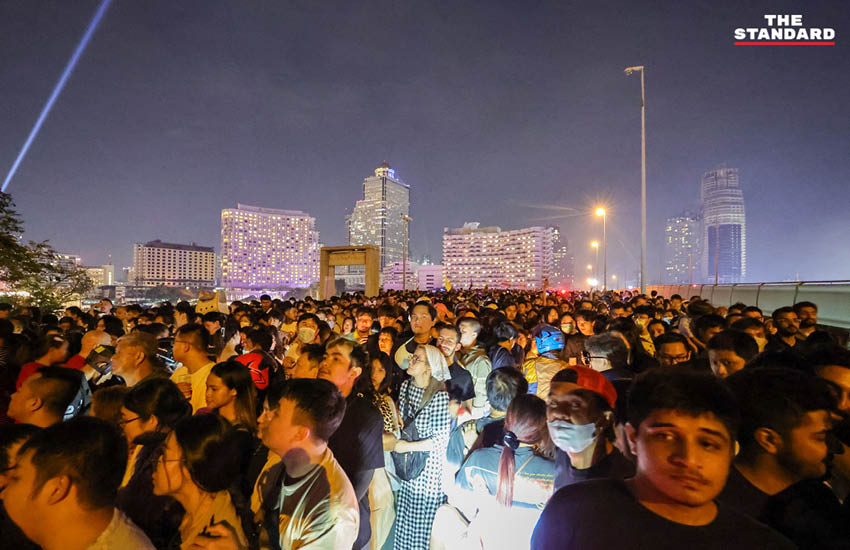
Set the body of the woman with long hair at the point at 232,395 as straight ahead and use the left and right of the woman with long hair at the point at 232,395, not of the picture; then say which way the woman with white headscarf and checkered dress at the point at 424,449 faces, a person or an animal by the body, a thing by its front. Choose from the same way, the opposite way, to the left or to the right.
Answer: the same way

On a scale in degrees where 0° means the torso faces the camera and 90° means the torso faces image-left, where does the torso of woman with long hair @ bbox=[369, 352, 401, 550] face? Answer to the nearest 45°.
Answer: approximately 45°

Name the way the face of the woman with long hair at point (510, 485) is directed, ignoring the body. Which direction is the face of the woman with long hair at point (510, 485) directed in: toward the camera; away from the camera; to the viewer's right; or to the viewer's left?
away from the camera

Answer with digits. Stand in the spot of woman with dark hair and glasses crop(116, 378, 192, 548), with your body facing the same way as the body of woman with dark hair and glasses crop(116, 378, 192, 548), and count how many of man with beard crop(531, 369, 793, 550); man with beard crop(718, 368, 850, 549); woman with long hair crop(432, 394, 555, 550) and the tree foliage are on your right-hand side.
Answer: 1

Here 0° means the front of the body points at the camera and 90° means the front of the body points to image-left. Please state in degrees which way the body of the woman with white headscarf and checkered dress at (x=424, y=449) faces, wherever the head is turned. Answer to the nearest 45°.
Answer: approximately 45°

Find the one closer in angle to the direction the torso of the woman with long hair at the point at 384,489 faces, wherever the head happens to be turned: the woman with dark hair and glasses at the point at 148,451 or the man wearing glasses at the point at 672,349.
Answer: the woman with dark hair and glasses

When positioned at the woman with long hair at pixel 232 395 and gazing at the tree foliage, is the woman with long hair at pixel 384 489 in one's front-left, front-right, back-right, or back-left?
back-right

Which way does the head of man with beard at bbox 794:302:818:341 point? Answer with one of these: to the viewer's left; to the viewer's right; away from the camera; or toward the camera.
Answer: toward the camera

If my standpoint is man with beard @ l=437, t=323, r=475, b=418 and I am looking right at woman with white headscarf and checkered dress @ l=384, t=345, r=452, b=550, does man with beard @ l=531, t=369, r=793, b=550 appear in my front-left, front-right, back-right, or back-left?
front-left

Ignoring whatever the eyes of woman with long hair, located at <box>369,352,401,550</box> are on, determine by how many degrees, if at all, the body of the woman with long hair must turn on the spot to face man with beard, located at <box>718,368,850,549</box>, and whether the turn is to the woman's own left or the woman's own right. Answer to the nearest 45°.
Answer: approximately 90° to the woman's own left

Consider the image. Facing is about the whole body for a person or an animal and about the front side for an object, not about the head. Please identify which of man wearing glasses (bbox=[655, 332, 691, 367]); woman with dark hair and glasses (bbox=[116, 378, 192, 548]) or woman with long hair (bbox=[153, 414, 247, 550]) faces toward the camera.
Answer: the man wearing glasses

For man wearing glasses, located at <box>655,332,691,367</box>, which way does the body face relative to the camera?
toward the camera
